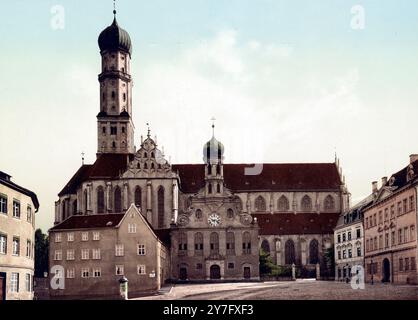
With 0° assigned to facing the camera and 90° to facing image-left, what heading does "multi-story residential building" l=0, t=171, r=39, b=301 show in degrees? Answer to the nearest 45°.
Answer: approximately 315°
